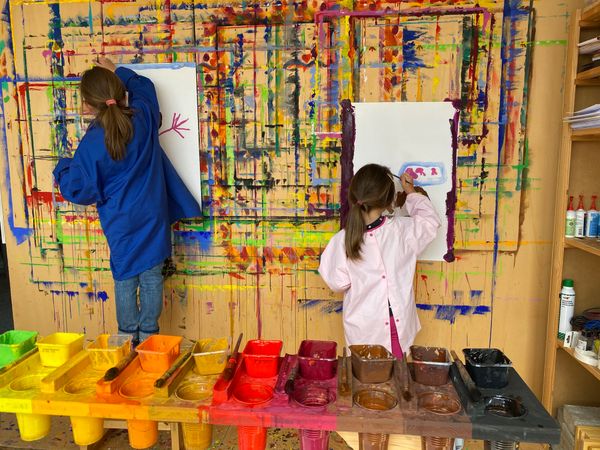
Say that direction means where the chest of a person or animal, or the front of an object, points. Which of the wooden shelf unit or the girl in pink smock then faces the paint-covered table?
the wooden shelf unit

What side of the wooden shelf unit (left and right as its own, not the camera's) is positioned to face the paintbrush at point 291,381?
front

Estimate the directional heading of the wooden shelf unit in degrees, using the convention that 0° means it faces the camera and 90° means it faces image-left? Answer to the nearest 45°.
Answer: approximately 45°

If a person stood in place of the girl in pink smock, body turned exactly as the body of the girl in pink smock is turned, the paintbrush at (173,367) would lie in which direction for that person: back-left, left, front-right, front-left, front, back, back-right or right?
back-left

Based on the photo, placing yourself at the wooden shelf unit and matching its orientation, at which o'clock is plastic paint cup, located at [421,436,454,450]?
The plastic paint cup is roughly at 11 o'clock from the wooden shelf unit.

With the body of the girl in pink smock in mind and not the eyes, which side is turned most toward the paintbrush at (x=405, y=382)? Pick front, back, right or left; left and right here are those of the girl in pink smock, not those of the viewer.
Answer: back

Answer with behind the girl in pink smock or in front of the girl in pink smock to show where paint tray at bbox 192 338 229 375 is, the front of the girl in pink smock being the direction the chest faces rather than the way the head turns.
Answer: behind

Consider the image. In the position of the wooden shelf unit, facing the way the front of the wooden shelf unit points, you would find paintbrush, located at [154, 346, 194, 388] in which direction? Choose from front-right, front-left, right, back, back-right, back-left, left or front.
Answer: front

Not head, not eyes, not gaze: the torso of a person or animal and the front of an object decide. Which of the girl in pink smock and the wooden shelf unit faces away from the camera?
the girl in pink smock

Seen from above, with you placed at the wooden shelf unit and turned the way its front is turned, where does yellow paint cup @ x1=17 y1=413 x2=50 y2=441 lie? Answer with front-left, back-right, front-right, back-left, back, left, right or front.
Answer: front

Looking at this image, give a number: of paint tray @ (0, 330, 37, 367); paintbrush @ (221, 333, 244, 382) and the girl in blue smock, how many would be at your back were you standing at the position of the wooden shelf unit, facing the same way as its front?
0

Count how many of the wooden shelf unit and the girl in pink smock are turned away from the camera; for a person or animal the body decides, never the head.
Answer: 1

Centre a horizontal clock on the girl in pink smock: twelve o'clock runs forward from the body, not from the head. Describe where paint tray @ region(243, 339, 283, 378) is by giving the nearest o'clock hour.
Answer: The paint tray is roughly at 7 o'clock from the girl in pink smock.

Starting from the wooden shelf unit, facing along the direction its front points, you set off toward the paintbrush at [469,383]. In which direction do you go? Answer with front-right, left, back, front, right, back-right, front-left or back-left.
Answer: front-left

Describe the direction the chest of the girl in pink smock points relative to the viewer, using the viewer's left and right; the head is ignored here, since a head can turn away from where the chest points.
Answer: facing away from the viewer

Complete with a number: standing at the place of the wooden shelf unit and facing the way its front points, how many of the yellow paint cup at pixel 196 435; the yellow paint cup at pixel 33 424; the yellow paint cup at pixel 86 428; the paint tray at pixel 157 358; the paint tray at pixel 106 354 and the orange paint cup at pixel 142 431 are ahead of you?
6

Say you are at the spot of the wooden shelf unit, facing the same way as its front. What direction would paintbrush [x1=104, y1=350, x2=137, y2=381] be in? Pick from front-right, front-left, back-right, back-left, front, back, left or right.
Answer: front

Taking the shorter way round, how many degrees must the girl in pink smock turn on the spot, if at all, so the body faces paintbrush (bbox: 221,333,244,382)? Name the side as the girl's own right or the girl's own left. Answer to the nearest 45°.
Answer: approximately 135° to the girl's own left

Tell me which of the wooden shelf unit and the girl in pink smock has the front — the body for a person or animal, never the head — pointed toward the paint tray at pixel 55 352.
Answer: the wooden shelf unit
